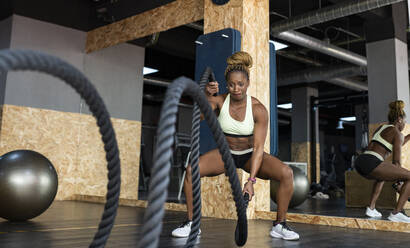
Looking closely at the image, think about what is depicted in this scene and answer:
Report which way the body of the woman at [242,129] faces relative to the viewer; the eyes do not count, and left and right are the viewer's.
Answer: facing the viewer

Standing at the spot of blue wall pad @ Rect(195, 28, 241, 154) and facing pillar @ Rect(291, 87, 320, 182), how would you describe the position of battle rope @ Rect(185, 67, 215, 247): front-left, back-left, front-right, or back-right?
back-right

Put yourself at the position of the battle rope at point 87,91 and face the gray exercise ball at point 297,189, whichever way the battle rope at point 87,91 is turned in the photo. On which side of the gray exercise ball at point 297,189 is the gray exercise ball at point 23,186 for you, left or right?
left

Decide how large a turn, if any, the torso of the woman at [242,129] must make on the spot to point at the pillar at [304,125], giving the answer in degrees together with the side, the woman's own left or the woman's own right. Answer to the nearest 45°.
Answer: approximately 180°

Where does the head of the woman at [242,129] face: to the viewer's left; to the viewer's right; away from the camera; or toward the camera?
toward the camera

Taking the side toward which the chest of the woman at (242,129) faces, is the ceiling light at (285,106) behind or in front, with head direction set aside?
behind

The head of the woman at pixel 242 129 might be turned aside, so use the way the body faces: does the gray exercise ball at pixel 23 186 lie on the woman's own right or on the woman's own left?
on the woman's own right

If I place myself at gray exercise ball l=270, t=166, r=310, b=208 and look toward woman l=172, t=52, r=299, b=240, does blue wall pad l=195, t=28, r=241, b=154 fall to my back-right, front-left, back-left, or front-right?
front-right

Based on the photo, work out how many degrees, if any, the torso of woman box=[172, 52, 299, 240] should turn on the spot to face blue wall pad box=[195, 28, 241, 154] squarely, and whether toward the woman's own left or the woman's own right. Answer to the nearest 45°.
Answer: approximately 180°

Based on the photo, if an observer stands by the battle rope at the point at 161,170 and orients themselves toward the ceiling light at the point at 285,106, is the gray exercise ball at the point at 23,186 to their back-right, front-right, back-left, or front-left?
front-left

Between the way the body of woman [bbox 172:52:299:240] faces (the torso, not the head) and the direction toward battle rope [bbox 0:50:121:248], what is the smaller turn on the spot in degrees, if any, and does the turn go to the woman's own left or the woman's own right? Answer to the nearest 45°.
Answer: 0° — they already face it
